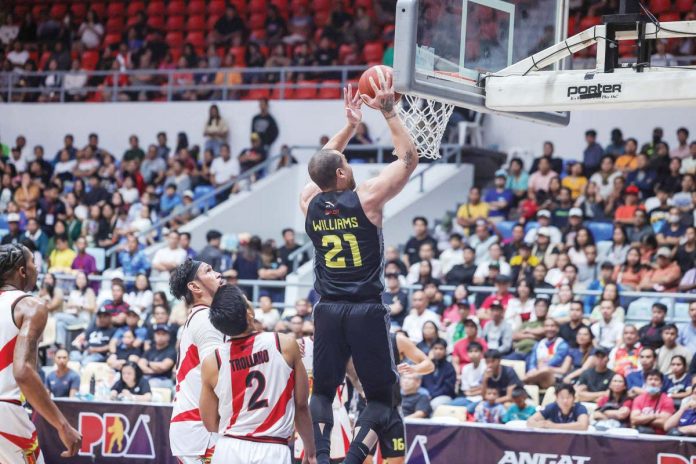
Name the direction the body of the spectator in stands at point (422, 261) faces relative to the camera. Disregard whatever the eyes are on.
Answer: toward the camera

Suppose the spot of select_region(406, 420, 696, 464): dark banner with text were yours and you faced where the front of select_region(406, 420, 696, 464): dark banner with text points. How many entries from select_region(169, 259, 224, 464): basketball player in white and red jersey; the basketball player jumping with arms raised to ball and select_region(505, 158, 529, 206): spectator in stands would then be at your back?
1

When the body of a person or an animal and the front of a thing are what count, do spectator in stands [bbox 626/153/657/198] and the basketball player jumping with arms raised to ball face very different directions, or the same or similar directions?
very different directions

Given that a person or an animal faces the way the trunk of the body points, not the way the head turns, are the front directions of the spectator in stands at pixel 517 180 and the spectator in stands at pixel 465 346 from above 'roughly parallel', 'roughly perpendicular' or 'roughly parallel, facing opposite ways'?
roughly parallel

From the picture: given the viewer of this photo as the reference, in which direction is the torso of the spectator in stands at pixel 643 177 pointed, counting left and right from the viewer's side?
facing the viewer and to the left of the viewer

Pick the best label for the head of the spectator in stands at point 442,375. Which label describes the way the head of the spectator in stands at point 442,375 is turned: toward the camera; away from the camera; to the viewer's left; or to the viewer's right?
toward the camera

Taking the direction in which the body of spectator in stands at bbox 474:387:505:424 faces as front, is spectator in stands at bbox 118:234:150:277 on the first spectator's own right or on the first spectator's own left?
on the first spectator's own right

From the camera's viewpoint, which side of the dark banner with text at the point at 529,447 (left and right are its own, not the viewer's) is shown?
front

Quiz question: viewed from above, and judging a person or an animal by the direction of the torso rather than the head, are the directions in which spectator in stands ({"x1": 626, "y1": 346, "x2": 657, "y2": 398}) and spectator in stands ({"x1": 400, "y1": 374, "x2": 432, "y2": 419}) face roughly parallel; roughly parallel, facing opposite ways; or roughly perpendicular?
roughly parallel

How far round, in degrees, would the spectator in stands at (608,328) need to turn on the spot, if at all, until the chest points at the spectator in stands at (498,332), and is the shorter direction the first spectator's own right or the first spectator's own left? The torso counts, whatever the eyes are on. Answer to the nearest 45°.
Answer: approximately 90° to the first spectator's own right

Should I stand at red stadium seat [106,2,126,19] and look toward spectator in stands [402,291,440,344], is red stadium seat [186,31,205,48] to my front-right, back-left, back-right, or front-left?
front-left

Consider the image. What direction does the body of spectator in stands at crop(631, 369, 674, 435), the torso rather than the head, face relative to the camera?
toward the camera

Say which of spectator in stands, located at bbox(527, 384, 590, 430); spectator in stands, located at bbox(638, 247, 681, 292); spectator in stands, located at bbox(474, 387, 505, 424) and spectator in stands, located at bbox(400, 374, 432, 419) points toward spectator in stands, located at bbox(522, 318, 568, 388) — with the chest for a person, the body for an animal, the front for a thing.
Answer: spectator in stands, located at bbox(638, 247, 681, 292)

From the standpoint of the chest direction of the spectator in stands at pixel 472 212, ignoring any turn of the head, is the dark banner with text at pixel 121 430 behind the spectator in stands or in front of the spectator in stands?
in front

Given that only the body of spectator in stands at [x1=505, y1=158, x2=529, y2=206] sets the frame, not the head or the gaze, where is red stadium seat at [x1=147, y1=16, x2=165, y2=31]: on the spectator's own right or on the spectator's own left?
on the spectator's own right

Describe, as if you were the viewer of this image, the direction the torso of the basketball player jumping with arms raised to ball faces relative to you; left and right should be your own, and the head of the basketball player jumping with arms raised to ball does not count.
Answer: facing away from the viewer and to the right of the viewer
